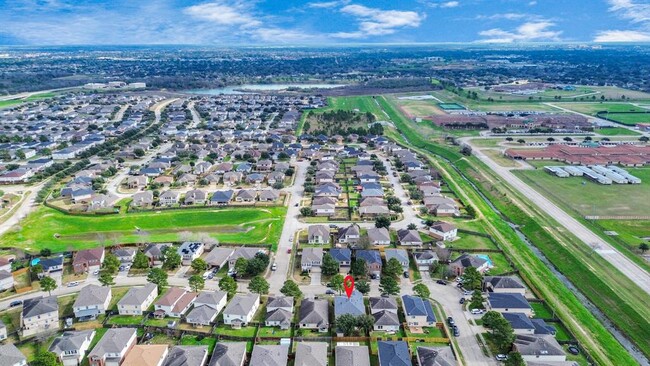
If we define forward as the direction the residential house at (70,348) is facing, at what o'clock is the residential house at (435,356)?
the residential house at (435,356) is roughly at 10 o'clock from the residential house at (70,348).

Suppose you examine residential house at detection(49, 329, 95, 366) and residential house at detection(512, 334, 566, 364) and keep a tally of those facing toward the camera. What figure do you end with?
1

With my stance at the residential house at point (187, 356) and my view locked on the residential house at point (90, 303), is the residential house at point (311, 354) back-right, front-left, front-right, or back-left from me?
back-right

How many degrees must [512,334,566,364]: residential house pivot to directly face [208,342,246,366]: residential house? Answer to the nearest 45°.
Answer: approximately 45° to its left

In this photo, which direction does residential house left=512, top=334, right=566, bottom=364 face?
to the viewer's left

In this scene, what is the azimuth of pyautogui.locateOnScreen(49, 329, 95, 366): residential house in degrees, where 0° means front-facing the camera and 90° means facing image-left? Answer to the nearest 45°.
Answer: approximately 0°

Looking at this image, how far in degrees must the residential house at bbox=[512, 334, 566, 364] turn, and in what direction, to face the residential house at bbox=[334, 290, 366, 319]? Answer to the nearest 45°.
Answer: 0° — it already faces it

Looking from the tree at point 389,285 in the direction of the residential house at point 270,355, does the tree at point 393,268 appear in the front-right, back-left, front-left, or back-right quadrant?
back-right

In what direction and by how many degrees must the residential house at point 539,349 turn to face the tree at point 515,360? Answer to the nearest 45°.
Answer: approximately 45° to its left

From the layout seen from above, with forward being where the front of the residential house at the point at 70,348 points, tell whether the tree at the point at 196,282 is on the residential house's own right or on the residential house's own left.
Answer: on the residential house's own left

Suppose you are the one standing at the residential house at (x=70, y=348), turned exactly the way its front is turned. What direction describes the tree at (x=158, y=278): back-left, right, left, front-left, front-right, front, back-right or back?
back-left

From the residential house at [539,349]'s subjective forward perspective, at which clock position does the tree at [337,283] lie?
The tree is roughly at 12 o'clock from the residential house.

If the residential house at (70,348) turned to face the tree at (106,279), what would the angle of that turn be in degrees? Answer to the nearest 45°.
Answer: approximately 180°

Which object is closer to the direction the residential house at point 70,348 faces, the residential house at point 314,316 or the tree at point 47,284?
the residential house

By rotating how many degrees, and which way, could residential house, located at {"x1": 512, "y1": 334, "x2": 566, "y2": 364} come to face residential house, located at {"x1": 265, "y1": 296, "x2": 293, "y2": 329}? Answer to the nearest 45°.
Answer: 0° — it already faces it

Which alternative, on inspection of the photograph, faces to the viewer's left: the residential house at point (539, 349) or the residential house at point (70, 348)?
the residential house at point (539, 349)
